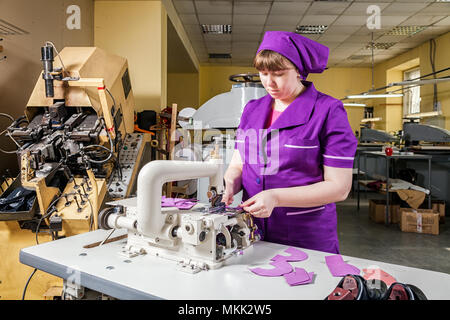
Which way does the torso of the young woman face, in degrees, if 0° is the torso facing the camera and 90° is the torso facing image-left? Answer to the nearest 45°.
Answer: approximately 45°
